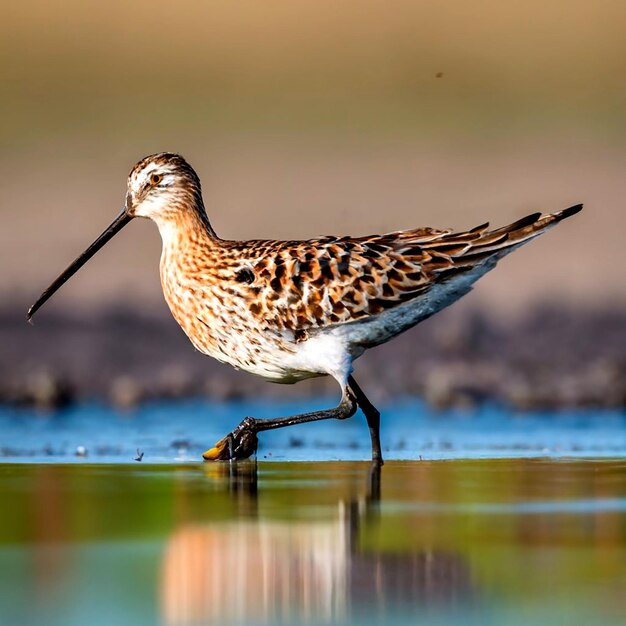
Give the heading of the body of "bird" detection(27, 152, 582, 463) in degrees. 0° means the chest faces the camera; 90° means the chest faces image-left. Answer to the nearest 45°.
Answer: approximately 90°
